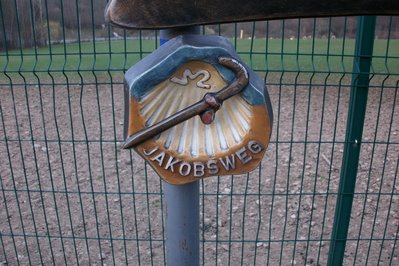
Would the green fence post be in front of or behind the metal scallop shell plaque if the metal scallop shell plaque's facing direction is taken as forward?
behind

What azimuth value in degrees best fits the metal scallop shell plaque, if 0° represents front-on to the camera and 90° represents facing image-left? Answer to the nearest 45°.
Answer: approximately 0°

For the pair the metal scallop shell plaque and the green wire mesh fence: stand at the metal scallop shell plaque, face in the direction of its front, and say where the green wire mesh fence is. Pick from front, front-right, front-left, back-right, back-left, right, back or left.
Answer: back
